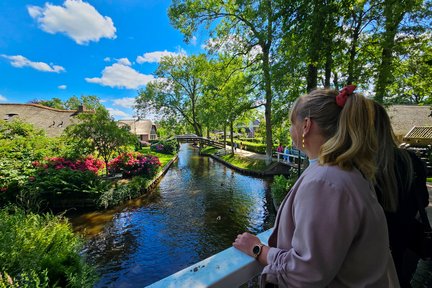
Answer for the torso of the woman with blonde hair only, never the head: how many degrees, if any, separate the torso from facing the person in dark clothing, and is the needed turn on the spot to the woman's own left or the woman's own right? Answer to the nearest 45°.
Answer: approximately 90° to the woman's own right

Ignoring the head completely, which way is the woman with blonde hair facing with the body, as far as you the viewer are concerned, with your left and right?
facing away from the viewer and to the left of the viewer

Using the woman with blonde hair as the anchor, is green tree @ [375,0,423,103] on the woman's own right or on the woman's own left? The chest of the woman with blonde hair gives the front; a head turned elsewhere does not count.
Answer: on the woman's own right

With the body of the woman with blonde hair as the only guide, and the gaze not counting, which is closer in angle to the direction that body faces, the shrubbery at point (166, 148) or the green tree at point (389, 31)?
the shrubbery

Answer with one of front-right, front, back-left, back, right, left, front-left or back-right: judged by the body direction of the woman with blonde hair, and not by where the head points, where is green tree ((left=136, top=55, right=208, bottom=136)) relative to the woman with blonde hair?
front

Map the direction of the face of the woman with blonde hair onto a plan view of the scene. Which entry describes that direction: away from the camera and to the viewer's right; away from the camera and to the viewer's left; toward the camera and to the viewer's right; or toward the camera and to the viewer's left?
away from the camera and to the viewer's left

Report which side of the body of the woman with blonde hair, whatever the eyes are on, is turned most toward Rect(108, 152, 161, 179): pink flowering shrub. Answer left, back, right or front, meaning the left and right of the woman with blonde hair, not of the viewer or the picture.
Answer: front

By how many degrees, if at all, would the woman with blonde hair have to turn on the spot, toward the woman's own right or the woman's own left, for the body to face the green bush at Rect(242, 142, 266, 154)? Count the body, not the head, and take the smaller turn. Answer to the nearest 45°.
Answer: approximately 45° to the woman's own right

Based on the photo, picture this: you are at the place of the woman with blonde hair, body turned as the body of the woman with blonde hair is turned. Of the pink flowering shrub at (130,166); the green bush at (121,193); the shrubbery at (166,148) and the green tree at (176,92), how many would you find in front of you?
4

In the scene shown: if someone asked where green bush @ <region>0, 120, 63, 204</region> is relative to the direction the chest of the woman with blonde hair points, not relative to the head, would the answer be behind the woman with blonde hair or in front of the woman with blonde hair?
in front

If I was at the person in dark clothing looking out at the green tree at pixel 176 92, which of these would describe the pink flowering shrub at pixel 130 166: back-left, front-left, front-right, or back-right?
front-left

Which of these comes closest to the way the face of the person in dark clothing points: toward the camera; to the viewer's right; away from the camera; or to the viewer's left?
away from the camera

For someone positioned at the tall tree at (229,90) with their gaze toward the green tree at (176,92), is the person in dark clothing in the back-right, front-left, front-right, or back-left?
back-left
